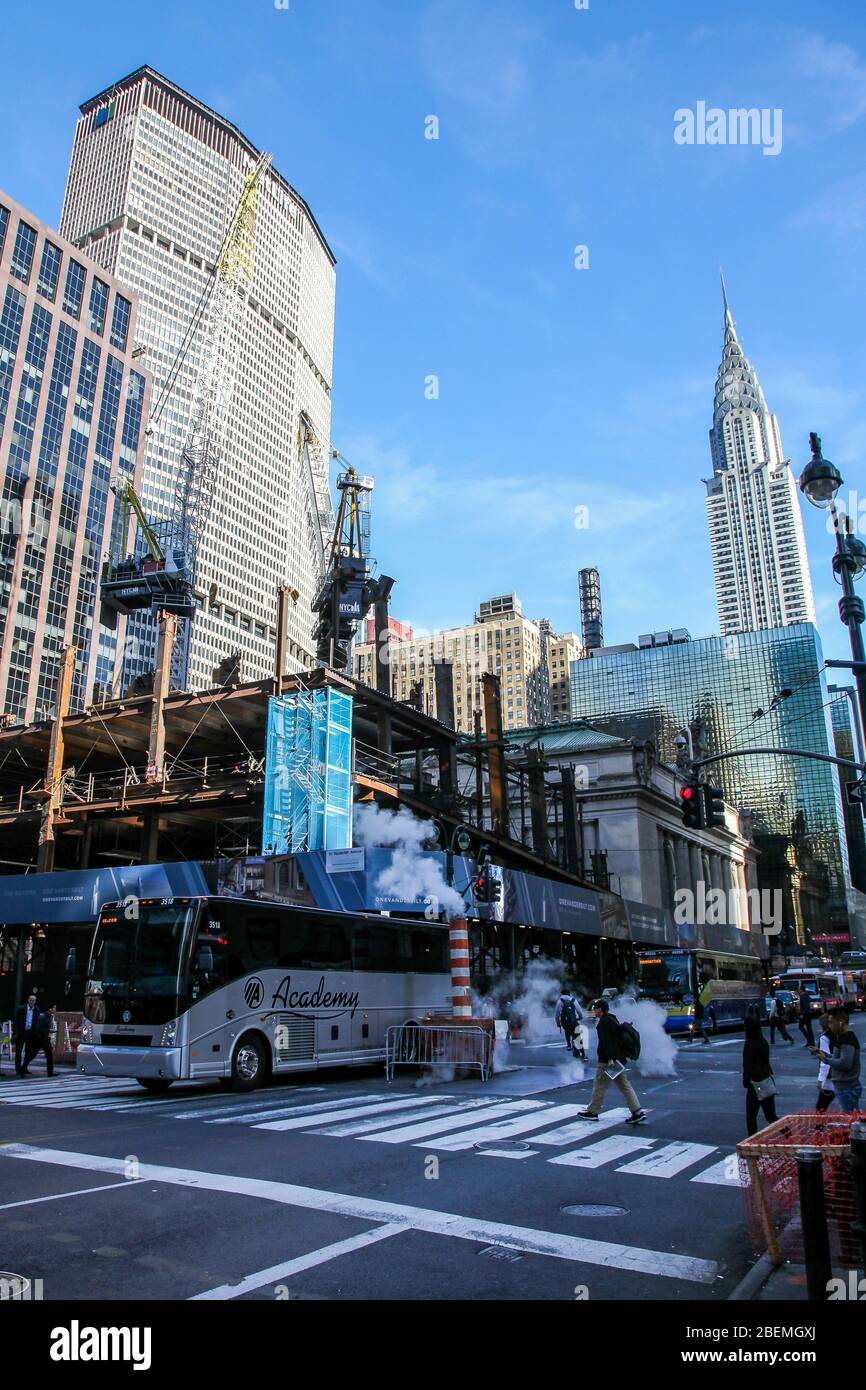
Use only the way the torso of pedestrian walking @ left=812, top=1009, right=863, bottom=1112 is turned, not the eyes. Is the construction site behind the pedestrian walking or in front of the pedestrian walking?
in front

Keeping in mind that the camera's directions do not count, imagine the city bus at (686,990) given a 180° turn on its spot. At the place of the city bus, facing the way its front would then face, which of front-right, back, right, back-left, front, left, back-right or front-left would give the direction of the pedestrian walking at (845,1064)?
back-right

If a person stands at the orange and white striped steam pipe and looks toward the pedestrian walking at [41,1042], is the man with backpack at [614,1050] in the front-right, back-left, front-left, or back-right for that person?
back-left

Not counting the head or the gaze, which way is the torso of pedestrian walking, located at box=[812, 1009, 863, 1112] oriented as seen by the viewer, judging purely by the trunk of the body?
to the viewer's left

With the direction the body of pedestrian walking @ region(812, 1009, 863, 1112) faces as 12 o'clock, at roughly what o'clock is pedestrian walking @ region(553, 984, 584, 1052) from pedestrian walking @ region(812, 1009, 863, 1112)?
pedestrian walking @ region(553, 984, 584, 1052) is roughly at 2 o'clock from pedestrian walking @ region(812, 1009, 863, 1112).

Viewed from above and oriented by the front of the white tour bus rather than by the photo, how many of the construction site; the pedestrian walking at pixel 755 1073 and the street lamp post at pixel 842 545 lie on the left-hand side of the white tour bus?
2

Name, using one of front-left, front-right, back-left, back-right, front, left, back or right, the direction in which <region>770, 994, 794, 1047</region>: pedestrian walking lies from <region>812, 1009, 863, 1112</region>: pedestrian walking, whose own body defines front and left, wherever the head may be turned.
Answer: right

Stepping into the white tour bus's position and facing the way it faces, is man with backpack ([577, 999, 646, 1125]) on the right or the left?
on its left

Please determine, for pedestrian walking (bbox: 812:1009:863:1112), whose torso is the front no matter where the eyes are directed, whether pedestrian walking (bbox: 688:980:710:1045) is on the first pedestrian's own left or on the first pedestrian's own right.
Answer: on the first pedestrian's own right

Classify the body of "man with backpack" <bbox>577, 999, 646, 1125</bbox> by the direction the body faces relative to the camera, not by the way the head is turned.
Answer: to the viewer's left
